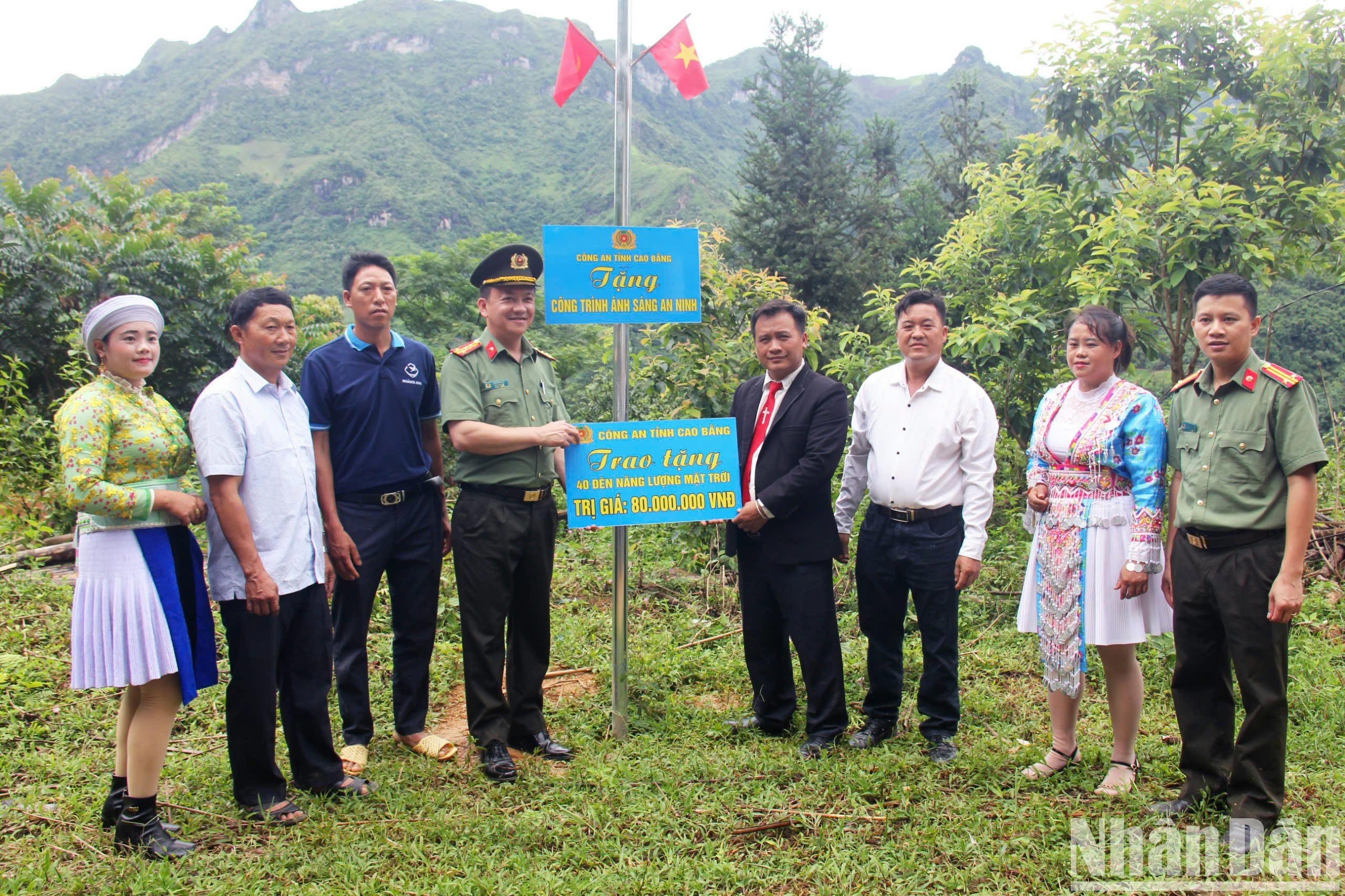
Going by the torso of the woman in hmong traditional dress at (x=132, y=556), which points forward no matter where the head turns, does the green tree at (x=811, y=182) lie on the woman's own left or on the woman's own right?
on the woman's own left

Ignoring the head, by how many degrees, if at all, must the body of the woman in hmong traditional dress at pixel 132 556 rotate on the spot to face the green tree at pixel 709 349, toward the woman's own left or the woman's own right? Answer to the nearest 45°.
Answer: approximately 90° to the woman's own left

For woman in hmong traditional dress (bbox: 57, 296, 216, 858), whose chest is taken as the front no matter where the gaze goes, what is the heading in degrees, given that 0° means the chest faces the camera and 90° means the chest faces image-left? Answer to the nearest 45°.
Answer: approximately 315°

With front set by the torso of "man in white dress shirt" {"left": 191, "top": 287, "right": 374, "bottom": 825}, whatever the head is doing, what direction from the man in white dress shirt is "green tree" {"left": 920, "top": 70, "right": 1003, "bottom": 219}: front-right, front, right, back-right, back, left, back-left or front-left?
left

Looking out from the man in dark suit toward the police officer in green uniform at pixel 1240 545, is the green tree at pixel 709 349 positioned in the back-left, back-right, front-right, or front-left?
back-left

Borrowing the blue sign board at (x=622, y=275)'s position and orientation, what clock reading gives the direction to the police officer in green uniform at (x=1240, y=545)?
The police officer in green uniform is roughly at 10 o'clock from the blue sign board.

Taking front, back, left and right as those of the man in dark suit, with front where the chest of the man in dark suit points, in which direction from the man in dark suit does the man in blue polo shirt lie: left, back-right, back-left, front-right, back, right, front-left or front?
front-right

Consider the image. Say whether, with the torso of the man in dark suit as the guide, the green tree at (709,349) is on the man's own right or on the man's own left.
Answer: on the man's own right

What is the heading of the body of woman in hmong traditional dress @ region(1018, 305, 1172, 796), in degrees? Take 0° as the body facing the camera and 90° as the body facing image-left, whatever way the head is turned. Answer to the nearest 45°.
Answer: approximately 45°
